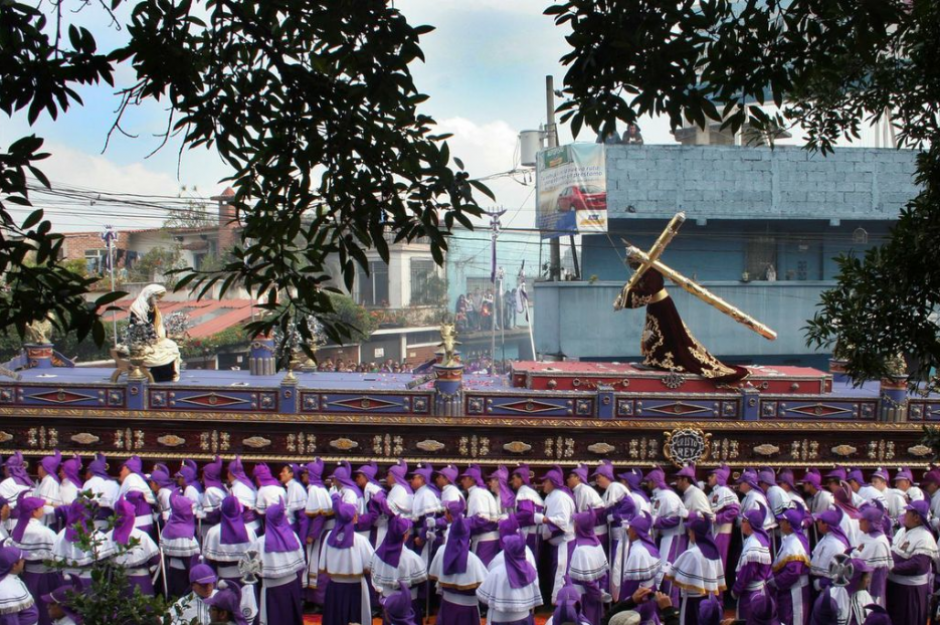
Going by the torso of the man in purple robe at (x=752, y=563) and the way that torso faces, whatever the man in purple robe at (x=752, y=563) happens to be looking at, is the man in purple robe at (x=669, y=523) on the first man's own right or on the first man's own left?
on the first man's own right

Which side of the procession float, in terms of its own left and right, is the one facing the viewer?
left

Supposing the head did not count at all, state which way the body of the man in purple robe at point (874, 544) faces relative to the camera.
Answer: to the viewer's left

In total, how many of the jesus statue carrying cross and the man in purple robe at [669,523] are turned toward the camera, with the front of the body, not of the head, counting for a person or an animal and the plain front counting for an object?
0

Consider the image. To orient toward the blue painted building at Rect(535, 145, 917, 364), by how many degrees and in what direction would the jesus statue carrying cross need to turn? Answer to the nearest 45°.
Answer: approximately 90° to its right

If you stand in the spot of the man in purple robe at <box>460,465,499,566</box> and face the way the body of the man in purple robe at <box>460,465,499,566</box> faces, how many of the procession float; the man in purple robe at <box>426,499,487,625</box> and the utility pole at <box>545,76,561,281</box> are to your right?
2

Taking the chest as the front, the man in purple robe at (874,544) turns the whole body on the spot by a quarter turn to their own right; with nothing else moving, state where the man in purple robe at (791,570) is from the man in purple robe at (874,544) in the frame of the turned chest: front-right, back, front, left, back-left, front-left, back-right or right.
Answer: back-left

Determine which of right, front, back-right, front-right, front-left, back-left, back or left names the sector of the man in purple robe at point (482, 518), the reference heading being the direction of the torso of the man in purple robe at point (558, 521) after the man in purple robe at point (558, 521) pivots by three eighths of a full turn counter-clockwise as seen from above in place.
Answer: right

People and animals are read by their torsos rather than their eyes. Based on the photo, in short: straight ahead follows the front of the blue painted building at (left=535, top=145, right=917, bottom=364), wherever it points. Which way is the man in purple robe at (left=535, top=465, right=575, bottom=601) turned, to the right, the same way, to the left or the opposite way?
to the right

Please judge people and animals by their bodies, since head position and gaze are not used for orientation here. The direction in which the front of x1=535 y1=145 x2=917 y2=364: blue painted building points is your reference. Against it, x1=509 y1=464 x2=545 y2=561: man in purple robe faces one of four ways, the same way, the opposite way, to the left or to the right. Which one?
to the right

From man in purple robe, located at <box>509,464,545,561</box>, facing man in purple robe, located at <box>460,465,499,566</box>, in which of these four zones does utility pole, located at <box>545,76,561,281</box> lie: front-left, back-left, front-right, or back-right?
back-right

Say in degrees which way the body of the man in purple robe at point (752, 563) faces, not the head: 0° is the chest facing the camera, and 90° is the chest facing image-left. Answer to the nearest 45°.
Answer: approximately 90°

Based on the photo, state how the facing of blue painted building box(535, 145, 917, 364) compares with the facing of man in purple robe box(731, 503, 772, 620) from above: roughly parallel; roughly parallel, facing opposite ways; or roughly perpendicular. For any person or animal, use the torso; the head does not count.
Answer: roughly perpendicular

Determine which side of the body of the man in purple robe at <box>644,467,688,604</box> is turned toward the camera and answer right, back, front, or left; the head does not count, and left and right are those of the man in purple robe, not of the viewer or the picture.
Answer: left

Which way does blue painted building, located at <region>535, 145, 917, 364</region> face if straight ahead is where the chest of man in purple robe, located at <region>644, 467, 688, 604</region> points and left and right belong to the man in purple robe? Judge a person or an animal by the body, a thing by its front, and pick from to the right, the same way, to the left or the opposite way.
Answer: to the left

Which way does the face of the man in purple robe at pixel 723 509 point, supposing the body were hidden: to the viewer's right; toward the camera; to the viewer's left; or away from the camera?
to the viewer's left
